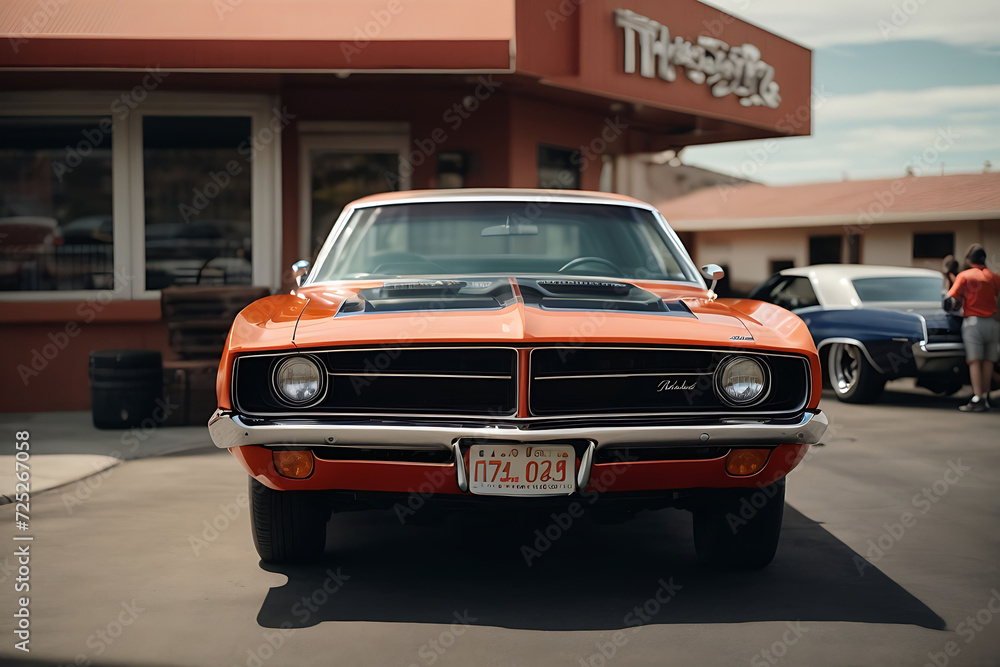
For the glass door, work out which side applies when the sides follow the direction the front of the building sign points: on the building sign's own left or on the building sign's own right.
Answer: on the building sign's own right

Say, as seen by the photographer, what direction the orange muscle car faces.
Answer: facing the viewer

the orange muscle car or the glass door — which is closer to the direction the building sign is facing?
the orange muscle car

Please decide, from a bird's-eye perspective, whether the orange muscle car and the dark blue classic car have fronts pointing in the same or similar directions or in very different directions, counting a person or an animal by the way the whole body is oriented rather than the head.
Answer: very different directions

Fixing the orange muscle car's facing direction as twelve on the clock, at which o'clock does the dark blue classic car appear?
The dark blue classic car is roughly at 7 o'clock from the orange muscle car.

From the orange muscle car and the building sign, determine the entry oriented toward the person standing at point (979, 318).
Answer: the building sign

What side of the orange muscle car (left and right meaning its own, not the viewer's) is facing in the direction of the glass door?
back

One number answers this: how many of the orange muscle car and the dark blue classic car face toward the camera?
1

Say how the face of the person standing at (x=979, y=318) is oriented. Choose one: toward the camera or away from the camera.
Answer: away from the camera

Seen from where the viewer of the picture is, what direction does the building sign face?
facing the viewer and to the right of the viewer
